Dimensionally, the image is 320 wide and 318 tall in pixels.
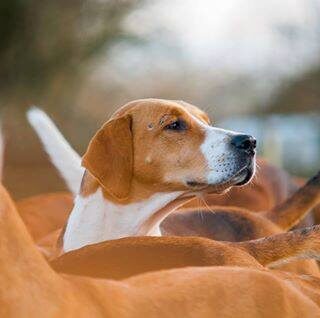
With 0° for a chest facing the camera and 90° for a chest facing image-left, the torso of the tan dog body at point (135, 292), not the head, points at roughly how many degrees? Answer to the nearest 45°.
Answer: approximately 90°

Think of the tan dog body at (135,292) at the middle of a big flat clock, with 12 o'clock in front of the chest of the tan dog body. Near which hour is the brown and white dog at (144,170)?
The brown and white dog is roughly at 3 o'clock from the tan dog body.
